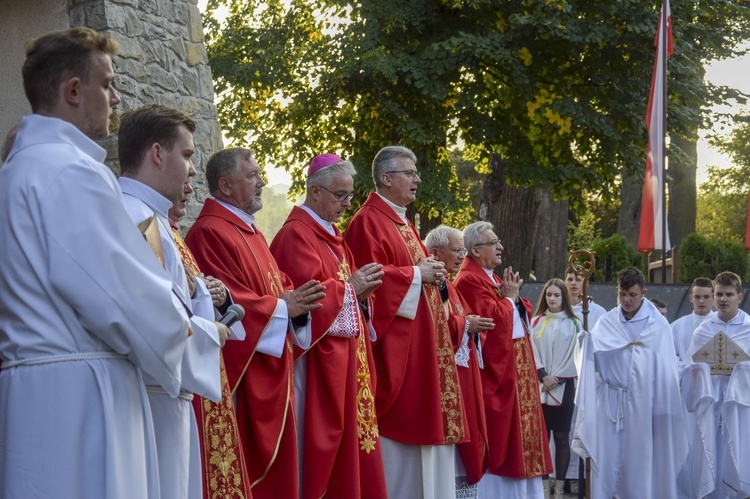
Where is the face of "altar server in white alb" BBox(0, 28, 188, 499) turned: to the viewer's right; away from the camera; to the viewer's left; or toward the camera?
to the viewer's right

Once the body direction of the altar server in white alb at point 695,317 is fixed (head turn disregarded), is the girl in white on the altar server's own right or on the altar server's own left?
on the altar server's own right

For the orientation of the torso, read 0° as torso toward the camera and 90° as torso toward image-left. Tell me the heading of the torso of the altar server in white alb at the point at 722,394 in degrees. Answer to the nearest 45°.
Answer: approximately 0°

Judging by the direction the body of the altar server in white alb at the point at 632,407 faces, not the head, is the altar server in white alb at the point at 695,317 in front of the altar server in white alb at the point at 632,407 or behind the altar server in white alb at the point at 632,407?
behind

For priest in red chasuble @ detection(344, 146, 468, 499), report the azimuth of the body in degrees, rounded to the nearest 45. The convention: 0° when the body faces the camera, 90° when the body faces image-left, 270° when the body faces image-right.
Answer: approximately 315°

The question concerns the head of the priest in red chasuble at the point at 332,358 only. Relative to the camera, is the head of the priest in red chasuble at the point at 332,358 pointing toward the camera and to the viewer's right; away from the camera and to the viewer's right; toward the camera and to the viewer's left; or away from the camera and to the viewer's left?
toward the camera and to the viewer's right

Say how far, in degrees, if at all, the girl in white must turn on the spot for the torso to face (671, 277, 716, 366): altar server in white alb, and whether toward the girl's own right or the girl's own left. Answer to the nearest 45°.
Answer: approximately 90° to the girl's own left

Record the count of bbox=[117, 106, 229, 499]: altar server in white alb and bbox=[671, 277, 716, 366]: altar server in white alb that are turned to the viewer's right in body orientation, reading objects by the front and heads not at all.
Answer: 1
